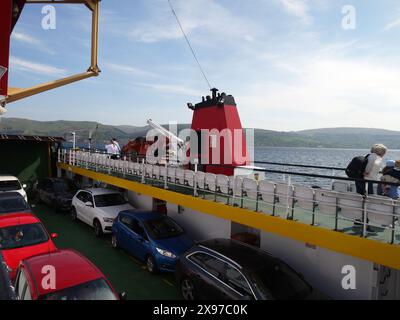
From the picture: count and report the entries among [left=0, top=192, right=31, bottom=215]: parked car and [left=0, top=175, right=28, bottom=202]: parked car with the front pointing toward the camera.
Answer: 2

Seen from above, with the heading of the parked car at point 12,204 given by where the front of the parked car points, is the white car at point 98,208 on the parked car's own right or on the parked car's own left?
on the parked car's own left

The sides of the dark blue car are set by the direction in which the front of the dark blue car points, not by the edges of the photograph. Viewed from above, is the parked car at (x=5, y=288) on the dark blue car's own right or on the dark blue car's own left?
on the dark blue car's own right
